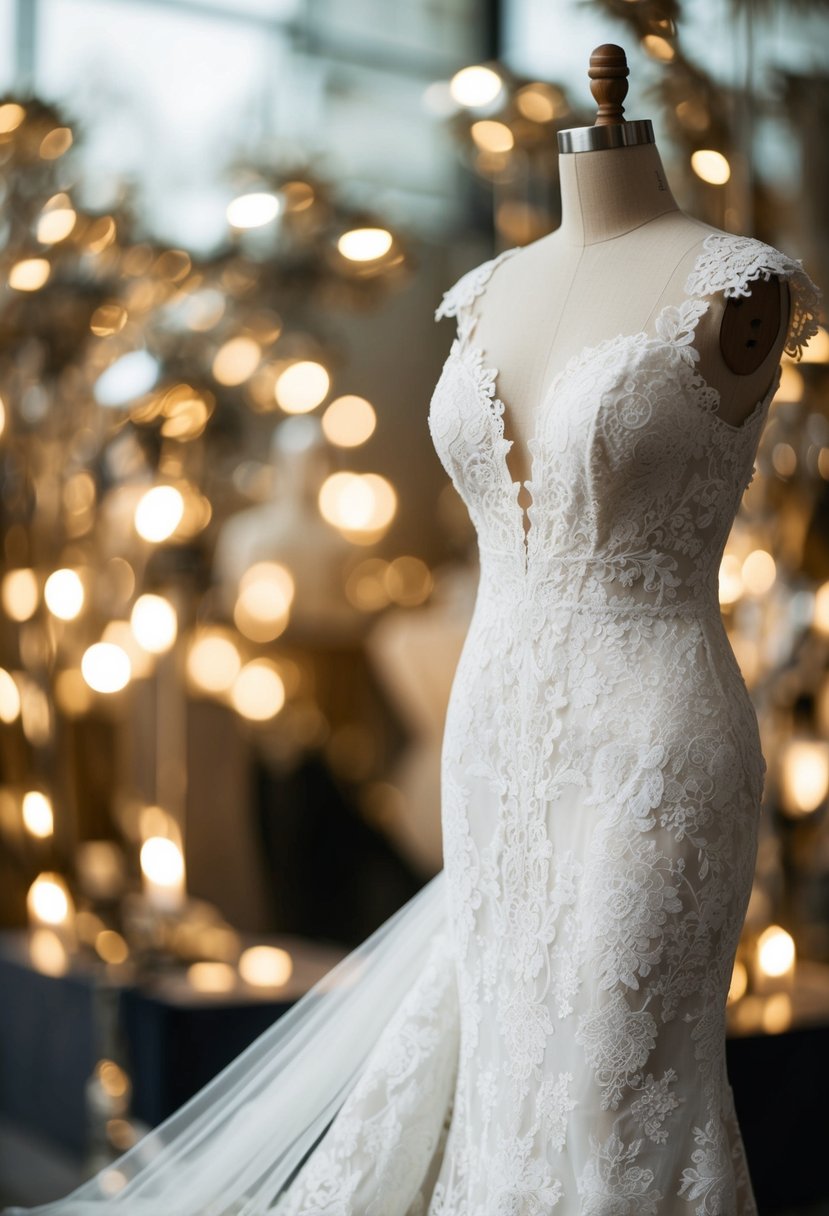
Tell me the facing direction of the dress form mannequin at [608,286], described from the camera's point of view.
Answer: facing the viewer and to the left of the viewer

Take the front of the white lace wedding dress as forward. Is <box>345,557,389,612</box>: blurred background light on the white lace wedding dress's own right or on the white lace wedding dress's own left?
on the white lace wedding dress's own right

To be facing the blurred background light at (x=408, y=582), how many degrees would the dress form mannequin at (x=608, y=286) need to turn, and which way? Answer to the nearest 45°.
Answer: approximately 135° to its right

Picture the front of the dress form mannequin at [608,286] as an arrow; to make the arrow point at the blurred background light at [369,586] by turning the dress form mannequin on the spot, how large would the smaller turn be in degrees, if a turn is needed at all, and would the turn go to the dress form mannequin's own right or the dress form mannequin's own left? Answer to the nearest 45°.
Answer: approximately 135° to the dress form mannequin's own right

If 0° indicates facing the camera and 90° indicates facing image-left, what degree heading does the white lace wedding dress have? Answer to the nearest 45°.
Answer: approximately 45°

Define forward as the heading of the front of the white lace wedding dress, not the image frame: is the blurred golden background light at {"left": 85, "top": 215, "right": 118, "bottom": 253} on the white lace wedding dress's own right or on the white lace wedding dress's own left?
on the white lace wedding dress's own right

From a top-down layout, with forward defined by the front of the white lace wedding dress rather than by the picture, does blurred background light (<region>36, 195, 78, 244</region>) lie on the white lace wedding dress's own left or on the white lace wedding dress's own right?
on the white lace wedding dress's own right

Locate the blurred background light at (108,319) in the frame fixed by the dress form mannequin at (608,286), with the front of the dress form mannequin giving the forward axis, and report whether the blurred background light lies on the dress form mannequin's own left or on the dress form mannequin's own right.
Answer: on the dress form mannequin's own right
